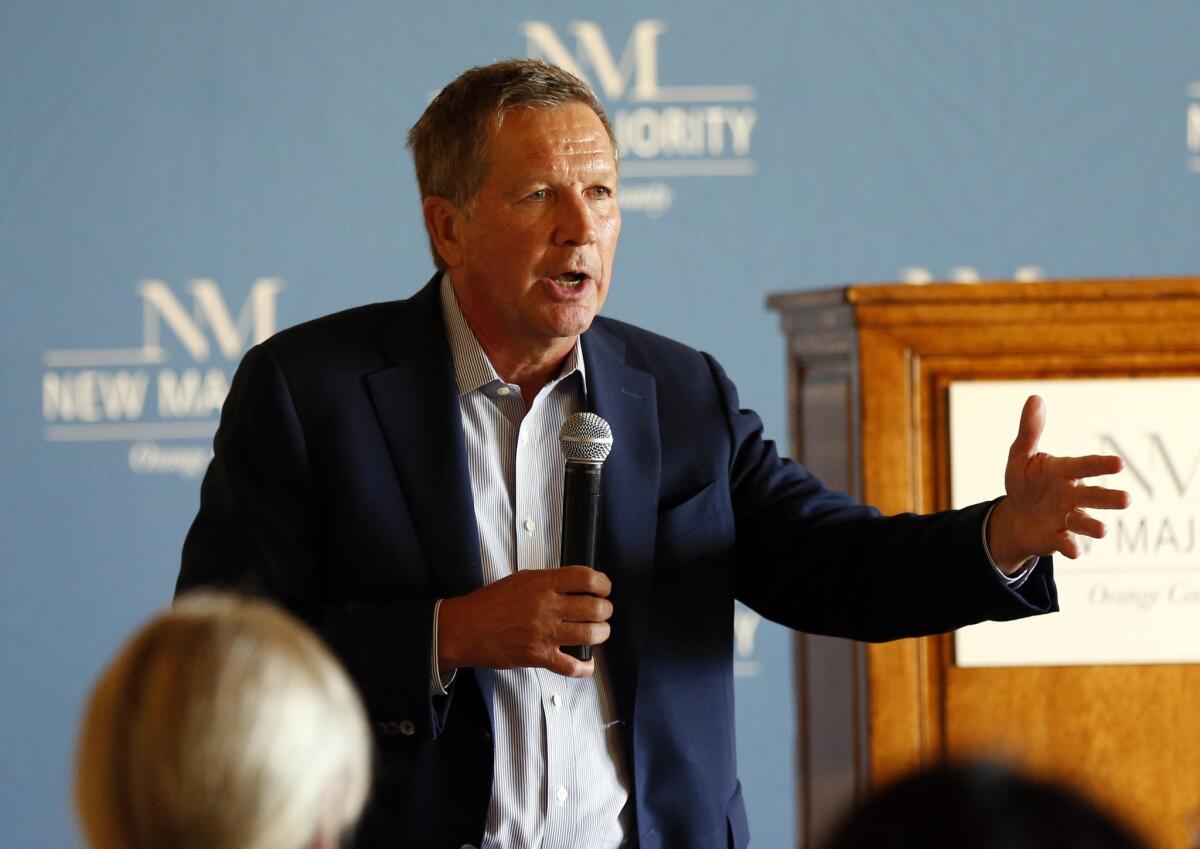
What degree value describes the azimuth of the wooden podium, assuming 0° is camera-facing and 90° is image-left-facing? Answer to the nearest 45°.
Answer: approximately 0°

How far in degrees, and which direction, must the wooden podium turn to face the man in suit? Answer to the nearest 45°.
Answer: approximately 45° to its right
